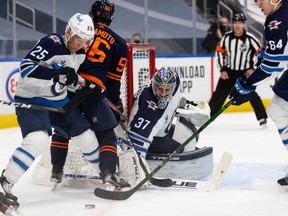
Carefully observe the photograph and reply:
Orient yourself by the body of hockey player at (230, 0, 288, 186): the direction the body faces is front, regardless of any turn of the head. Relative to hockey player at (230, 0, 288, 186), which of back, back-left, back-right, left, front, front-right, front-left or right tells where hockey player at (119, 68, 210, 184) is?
front

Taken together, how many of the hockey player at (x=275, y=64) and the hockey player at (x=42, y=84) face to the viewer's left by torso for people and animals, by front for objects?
1

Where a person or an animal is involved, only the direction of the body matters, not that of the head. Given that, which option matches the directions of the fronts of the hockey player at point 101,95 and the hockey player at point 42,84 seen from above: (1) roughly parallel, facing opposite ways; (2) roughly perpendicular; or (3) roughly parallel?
roughly perpendicular

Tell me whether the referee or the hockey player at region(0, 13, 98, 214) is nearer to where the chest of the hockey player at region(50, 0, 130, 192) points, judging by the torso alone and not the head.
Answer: the referee

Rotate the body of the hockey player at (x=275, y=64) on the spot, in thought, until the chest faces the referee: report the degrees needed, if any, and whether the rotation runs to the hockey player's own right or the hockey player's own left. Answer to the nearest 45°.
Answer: approximately 90° to the hockey player's own right

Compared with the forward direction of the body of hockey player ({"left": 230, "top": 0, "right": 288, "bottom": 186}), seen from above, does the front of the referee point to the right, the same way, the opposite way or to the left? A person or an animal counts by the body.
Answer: to the left

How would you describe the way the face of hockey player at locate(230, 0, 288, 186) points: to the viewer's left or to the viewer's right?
to the viewer's left

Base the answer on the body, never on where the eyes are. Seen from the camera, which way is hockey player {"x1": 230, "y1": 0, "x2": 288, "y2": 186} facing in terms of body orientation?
to the viewer's left

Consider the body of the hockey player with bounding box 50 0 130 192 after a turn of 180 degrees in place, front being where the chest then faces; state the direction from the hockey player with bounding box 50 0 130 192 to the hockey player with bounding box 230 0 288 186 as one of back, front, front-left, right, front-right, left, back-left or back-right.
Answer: back-left

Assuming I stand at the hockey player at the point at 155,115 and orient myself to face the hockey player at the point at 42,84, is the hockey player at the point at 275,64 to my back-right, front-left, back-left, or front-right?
back-left

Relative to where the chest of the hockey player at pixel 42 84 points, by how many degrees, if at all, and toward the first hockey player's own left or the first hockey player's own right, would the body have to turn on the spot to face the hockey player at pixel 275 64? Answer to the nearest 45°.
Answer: approximately 45° to the first hockey player's own left

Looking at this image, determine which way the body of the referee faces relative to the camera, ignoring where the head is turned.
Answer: toward the camera
